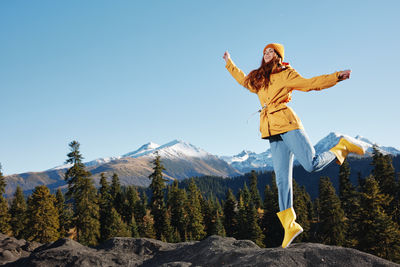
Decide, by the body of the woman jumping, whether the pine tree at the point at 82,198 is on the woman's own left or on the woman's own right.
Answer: on the woman's own right

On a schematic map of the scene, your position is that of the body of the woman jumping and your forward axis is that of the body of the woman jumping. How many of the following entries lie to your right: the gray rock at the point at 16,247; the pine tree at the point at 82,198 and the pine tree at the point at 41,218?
3

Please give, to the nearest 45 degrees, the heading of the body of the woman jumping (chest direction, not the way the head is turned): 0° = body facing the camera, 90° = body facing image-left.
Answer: approximately 45°

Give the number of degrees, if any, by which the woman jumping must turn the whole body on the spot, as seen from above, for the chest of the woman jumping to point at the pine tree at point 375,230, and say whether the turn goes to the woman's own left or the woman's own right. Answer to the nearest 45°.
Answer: approximately 135° to the woman's own right
